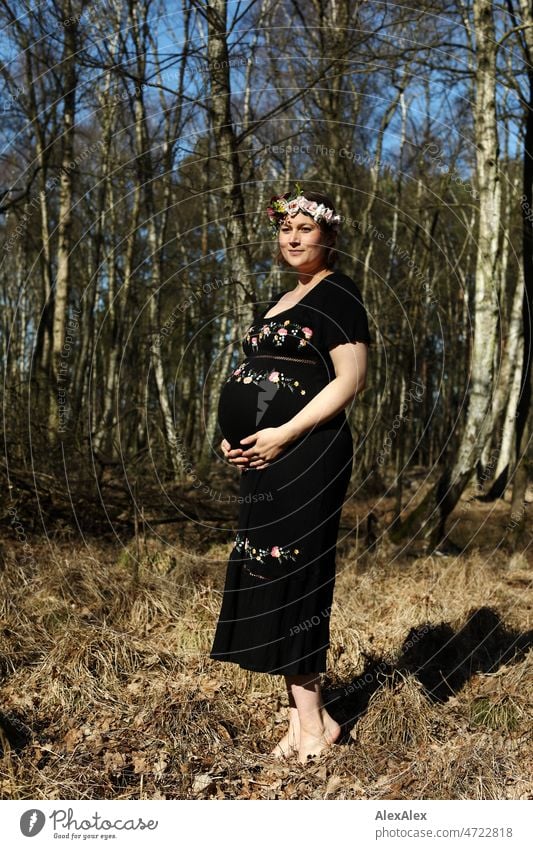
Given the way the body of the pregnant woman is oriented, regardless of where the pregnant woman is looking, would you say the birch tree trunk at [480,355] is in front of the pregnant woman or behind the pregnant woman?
behind

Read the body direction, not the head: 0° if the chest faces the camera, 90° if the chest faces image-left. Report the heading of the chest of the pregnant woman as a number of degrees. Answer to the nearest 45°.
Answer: approximately 45°

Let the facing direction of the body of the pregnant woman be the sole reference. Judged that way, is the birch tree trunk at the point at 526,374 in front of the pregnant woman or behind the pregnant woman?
behind
